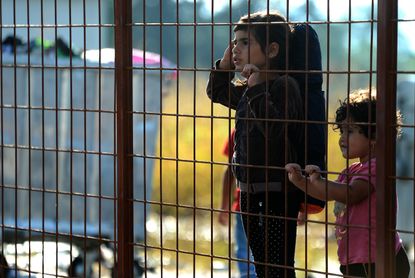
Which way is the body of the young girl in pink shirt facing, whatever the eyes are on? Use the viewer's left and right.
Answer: facing to the left of the viewer
